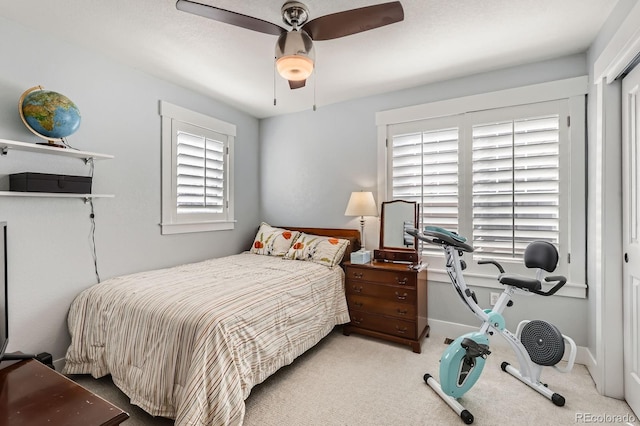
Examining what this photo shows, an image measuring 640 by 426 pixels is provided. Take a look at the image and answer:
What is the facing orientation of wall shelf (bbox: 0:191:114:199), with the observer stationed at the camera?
facing the viewer and to the right of the viewer

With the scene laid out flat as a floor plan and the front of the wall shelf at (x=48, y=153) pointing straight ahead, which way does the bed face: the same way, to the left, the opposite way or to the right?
to the right

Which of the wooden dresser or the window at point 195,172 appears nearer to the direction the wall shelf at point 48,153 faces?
the wooden dresser

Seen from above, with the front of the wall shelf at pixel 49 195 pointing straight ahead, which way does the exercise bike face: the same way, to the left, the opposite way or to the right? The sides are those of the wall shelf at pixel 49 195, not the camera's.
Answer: the opposite way

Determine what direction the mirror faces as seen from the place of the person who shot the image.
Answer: facing the viewer

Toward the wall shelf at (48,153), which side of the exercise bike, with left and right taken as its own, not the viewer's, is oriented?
front

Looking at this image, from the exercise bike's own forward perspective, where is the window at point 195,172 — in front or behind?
in front

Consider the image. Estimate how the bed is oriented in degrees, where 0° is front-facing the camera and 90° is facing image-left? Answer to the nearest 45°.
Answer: approximately 45°

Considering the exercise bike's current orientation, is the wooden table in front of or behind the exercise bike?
in front

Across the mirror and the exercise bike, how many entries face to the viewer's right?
0

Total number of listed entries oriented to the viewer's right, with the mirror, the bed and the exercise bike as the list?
0

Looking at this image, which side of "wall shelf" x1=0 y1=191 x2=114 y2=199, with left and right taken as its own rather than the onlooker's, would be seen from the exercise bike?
front

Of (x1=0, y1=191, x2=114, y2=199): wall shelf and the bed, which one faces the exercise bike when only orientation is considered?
the wall shelf

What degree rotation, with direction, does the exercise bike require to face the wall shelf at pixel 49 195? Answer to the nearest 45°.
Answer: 0° — it already faces it
